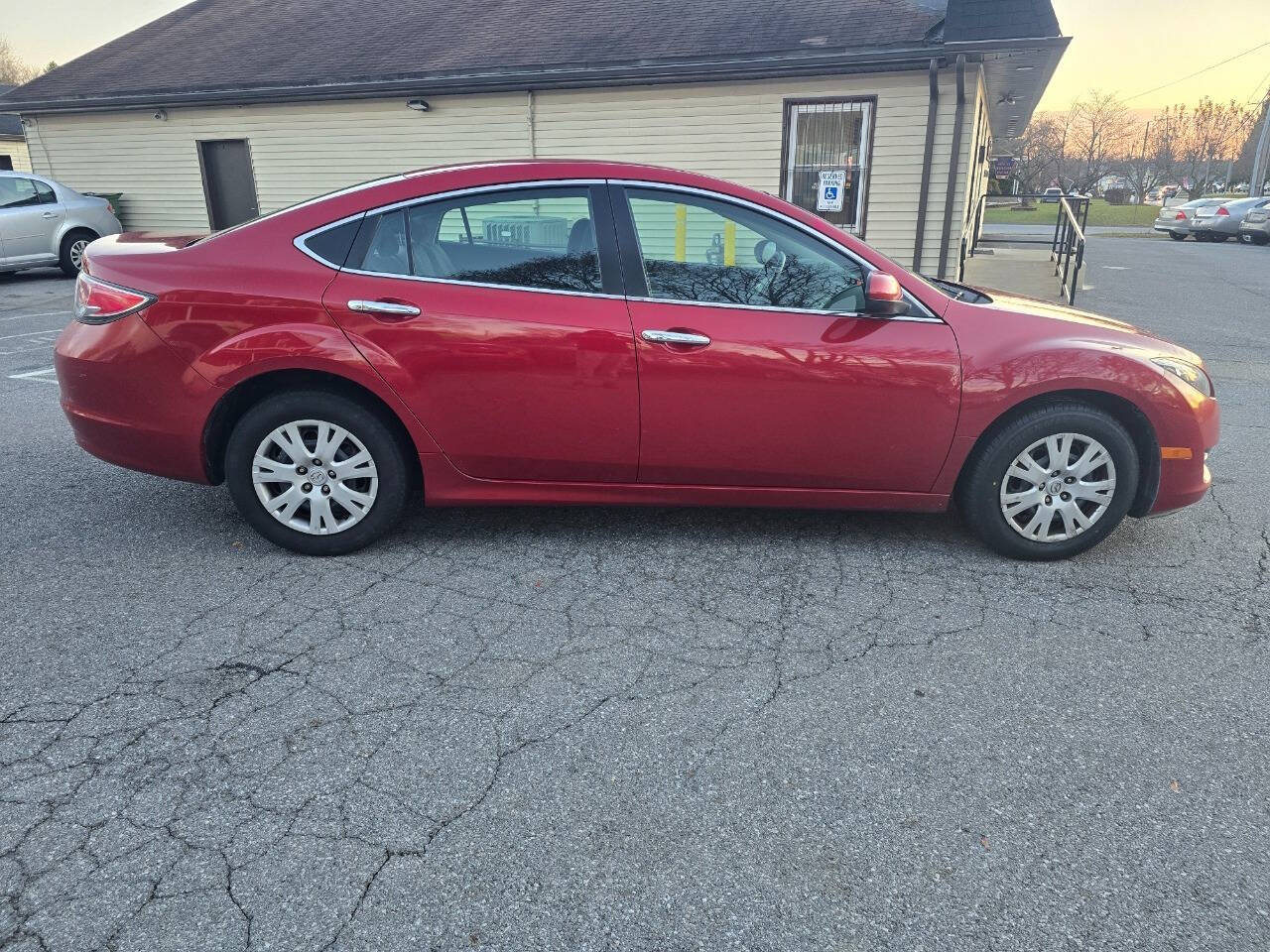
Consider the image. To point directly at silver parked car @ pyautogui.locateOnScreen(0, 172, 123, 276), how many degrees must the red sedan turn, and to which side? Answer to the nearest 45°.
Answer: approximately 135° to its left

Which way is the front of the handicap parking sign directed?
toward the camera

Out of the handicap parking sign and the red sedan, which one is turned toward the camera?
the handicap parking sign

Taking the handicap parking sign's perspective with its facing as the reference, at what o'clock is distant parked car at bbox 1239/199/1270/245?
The distant parked car is roughly at 7 o'clock from the handicap parking sign.

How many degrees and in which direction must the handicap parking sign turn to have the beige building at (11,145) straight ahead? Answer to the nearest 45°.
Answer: approximately 135° to its right

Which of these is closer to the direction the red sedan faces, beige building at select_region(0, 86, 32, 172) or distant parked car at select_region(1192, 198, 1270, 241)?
the distant parked car

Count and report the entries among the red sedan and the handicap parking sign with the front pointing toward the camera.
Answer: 1

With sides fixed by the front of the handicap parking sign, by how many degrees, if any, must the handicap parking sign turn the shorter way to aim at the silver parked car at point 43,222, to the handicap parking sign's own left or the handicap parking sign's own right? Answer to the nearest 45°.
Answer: approximately 90° to the handicap parking sign's own right

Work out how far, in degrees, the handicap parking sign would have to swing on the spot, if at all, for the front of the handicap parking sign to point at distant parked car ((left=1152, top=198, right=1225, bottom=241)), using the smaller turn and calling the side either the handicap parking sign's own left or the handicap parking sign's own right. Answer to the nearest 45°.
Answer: approximately 135° to the handicap parking sign's own left

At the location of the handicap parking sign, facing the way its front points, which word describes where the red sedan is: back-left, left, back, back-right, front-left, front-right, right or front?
front

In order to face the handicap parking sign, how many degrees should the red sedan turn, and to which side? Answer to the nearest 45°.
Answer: approximately 90° to its left

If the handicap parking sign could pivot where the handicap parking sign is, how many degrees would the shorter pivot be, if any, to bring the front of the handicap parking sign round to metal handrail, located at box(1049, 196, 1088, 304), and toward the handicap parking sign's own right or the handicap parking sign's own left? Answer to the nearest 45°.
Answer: approximately 90° to the handicap parking sign's own left

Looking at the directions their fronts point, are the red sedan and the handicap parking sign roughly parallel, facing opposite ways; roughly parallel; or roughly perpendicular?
roughly perpendicular

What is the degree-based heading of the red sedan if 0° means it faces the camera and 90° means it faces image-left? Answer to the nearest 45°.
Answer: approximately 270°
